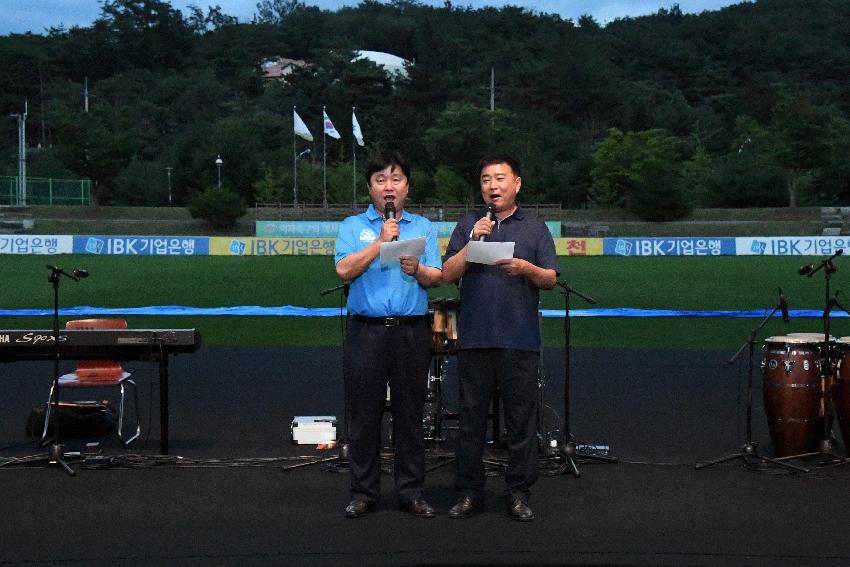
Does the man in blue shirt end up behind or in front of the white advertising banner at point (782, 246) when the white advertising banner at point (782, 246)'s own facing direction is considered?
in front

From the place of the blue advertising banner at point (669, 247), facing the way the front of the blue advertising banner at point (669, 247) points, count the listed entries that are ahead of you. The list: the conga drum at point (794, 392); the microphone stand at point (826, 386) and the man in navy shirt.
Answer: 3

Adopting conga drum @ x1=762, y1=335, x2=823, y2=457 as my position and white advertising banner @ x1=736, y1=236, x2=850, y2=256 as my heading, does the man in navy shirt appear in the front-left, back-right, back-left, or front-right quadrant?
back-left

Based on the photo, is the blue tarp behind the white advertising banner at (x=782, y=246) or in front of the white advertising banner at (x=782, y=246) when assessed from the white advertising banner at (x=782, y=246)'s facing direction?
in front

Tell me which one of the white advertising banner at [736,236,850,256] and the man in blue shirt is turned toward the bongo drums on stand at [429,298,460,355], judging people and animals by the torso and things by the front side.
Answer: the white advertising banner

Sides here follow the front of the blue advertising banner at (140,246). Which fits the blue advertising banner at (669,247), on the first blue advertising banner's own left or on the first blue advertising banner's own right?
on the first blue advertising banner's own left

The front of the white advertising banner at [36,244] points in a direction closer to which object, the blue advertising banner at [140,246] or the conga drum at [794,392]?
the conga drum
